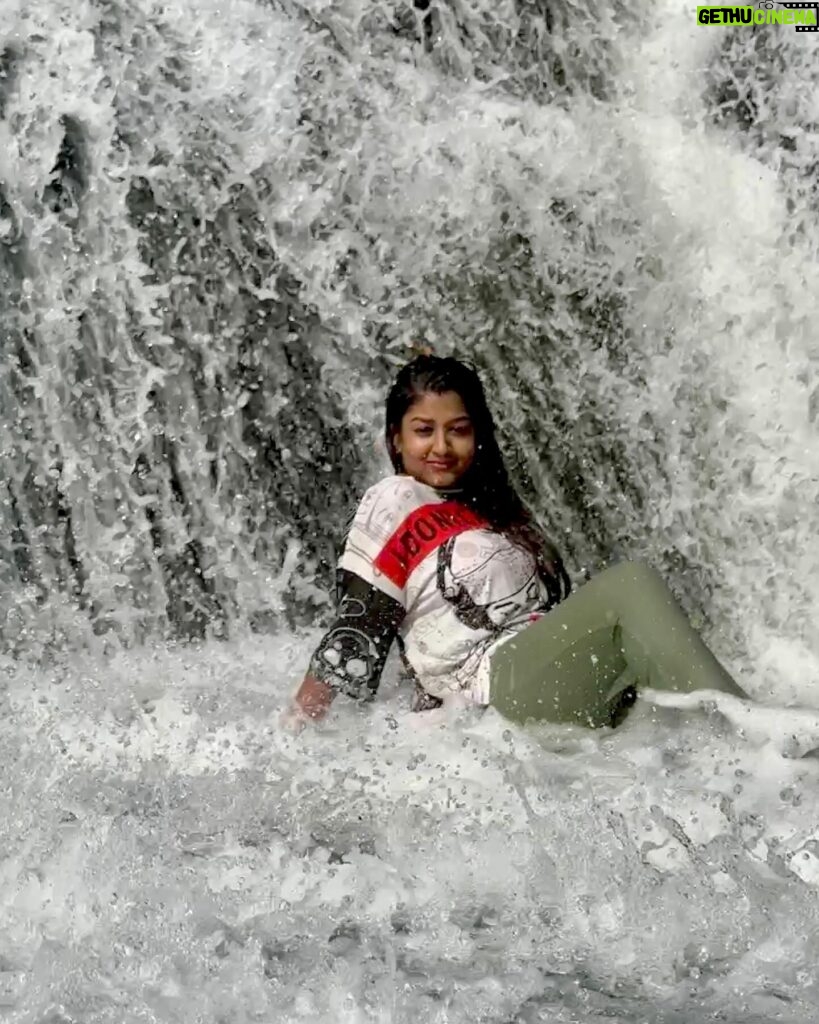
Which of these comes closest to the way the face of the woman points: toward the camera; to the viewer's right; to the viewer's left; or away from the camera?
toward the camera

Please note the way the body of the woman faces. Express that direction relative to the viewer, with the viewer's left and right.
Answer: facing the viewer and to the right of the viewer
